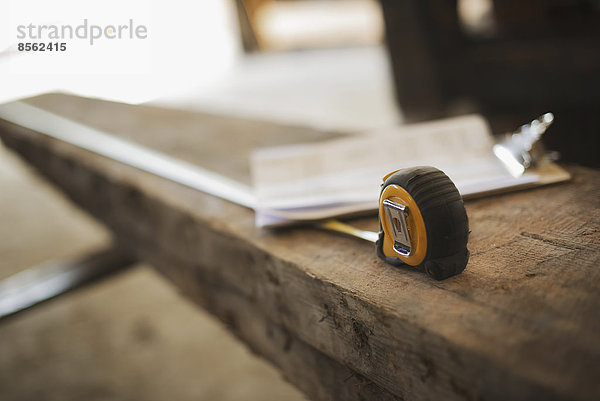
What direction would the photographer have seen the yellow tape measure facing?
facing away from the viewer and to the left of the viewer
